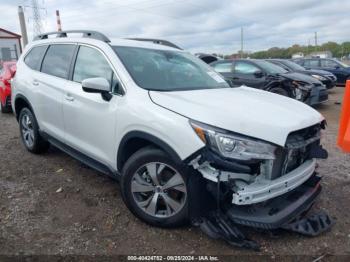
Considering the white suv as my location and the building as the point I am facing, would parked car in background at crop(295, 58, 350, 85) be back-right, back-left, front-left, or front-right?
front-right

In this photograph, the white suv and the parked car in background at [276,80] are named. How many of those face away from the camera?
0

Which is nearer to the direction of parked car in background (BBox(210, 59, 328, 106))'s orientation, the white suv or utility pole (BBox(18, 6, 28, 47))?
the white suv

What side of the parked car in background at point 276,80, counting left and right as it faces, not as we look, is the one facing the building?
back

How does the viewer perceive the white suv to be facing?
facing the viewer and to the right of the viewer

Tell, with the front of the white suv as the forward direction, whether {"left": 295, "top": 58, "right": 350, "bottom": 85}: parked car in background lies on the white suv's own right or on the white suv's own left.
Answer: on the white suv's own left

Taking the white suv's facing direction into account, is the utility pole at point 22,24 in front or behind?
behind

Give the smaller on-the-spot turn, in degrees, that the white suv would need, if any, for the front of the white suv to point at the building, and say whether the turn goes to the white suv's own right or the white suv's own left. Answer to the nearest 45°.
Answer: approximately 180°

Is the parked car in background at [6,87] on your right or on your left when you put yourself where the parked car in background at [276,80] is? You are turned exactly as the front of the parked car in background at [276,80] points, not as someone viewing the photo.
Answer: on your right

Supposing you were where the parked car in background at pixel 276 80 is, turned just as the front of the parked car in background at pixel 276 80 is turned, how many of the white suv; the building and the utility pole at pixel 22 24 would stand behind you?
2

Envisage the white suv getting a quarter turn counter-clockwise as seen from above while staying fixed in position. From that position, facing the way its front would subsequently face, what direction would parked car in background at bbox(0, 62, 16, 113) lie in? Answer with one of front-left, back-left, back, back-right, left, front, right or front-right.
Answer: left

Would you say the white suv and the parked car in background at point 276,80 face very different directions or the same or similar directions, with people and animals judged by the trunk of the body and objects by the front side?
same or similar directions
